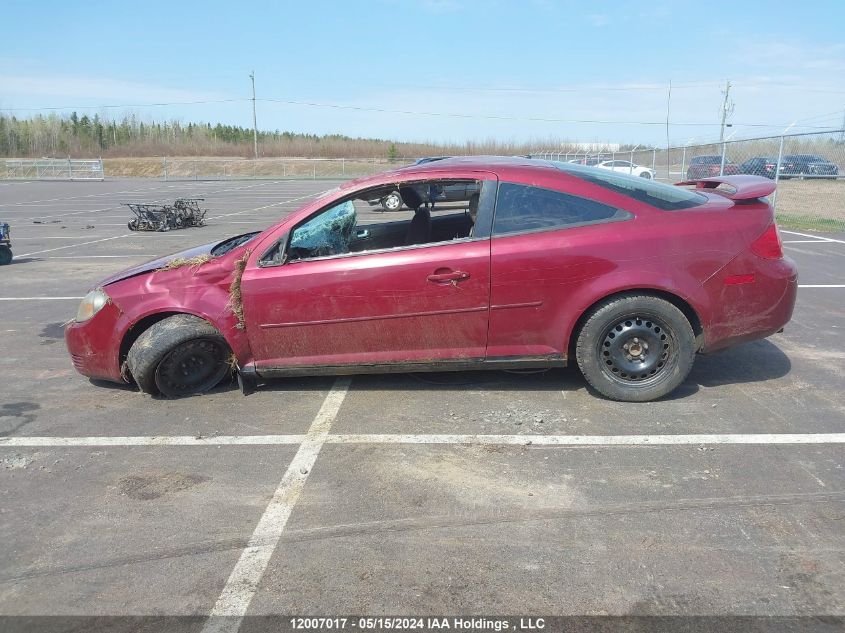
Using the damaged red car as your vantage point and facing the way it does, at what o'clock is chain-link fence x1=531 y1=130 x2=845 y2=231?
The chain-link fence is roughly at 4 o'clock from the damaged red car.

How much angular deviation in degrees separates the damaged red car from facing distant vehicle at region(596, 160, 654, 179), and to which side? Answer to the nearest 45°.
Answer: approximately 90° to its right

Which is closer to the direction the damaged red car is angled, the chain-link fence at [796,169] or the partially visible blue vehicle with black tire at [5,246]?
the partially visible blue vehicle with black tire

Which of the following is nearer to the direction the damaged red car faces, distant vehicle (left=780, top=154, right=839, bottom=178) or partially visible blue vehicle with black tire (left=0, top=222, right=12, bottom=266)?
the partially visible blue vehicle with black tire

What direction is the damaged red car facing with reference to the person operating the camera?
facing to the left of the viewer

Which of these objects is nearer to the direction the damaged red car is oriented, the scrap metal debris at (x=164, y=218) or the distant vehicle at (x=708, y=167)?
the scrap metal debris

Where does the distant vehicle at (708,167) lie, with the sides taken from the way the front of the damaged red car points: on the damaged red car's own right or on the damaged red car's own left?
on the damaged red car's own right

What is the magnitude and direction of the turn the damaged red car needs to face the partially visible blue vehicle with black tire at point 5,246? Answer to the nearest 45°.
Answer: approximately 45° to its right

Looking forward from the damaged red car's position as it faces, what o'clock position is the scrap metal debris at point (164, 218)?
The scrap metal debris is roughly at 2 o'clock from the damaged red car.
